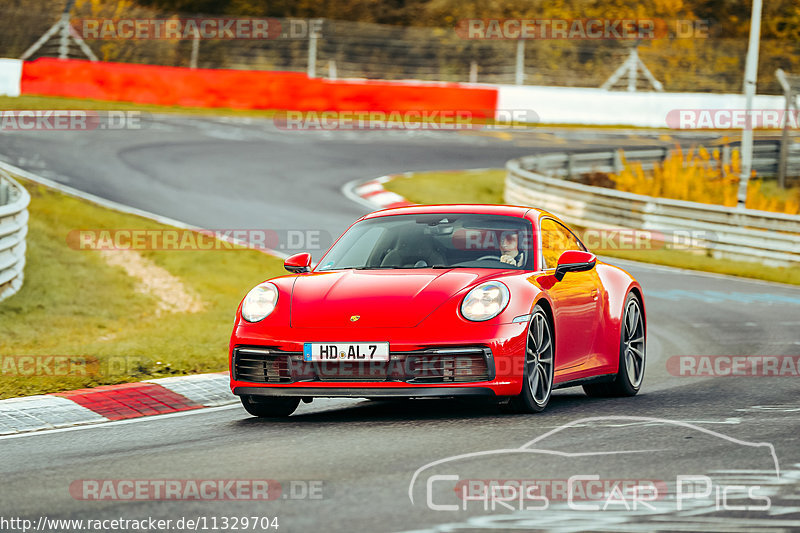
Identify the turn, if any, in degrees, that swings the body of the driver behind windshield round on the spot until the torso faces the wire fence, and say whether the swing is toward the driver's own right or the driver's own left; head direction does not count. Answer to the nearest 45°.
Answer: approximately 135° to the driver's own right

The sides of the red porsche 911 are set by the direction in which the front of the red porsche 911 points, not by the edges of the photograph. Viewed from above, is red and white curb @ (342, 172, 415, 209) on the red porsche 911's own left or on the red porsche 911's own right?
on the red porsche 911's own right

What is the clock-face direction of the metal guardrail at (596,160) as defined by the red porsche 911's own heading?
The metal guardrail is roughly at 5 o'clock from the red porsche 911.

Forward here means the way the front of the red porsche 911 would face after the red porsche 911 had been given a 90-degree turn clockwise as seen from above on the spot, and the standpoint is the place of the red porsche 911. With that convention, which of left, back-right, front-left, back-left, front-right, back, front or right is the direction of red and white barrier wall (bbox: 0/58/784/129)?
front-right

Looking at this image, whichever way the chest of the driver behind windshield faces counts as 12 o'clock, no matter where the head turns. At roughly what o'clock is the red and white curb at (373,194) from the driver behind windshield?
The red and white curb is roughly at 4 o'clock from the driver behind windshield.

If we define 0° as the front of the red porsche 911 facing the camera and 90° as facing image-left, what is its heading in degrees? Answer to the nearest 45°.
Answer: approximately 45°

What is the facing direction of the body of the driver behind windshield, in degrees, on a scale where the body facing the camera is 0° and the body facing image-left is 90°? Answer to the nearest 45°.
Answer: approximately 45°

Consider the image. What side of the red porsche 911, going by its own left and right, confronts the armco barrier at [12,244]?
right
